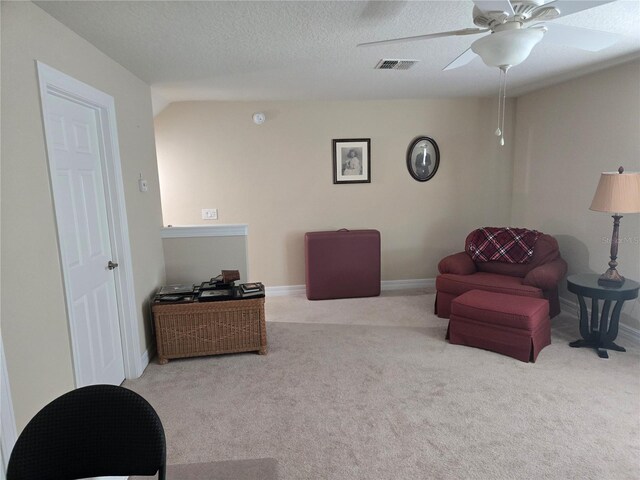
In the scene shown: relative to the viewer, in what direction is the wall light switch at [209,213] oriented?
toward the camera

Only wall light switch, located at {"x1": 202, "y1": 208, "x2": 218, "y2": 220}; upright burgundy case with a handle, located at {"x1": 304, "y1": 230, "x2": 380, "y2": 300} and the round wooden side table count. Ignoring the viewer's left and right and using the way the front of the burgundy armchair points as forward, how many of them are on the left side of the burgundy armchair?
1

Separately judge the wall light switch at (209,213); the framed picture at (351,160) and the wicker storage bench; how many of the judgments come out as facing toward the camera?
3

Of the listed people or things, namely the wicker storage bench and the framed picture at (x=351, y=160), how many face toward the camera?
2

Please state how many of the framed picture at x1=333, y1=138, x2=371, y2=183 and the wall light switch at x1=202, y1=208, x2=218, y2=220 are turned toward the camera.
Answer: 2

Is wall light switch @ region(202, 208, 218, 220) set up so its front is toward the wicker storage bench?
yes

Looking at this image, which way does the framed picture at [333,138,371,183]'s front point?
toward the camera

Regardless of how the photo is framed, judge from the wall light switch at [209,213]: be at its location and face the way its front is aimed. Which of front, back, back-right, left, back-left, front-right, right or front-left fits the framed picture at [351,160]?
left

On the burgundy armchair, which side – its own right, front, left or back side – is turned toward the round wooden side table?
left

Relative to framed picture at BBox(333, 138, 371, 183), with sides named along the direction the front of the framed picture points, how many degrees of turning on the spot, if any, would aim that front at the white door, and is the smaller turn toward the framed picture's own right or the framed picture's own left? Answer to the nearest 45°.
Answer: approximately 45° to the framed picture's own right

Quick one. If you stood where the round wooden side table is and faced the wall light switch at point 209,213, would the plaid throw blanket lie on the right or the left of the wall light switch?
right
